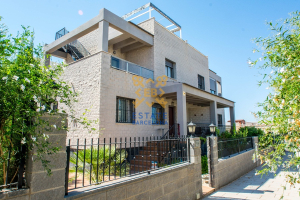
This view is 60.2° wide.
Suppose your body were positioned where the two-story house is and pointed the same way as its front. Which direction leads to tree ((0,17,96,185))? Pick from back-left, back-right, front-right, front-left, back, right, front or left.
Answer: front-right

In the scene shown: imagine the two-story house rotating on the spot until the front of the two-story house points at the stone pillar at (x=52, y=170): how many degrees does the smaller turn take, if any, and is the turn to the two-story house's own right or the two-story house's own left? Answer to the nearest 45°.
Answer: approximately 45° to the two-story house's own right

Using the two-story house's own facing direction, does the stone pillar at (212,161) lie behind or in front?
in front

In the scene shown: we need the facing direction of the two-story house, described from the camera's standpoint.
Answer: facing the viewer and to the right of the viewer

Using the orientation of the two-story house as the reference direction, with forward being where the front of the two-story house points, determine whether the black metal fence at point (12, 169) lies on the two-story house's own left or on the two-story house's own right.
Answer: on the two-story house's own right

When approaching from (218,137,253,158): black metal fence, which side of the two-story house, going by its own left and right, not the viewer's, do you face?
front

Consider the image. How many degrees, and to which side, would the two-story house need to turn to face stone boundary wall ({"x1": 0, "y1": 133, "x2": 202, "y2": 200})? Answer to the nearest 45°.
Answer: approximately 45° to its right

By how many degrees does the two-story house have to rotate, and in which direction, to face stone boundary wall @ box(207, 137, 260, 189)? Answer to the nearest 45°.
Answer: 0° — it already faces it

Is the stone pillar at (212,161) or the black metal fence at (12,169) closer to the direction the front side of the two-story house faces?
the stone pillar

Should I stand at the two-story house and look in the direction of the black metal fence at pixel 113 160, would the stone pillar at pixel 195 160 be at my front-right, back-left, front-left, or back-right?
front-left
